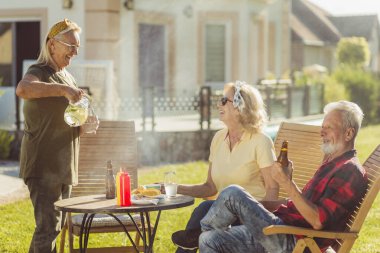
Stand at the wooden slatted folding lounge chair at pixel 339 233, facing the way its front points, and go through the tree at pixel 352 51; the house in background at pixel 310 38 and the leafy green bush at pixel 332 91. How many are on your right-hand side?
3

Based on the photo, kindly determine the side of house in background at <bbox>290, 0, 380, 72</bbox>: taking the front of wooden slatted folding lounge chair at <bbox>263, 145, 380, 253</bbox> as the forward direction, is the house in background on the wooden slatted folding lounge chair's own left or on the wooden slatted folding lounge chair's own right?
on the wooden slatted folding lounge chair's own right

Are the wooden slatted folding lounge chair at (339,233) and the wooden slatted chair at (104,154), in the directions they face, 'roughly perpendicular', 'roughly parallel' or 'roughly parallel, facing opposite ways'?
roughly perpendicular

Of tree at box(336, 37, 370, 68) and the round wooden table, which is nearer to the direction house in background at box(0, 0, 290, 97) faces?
the round wooden table

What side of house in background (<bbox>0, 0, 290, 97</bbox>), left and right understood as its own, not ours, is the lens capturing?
front

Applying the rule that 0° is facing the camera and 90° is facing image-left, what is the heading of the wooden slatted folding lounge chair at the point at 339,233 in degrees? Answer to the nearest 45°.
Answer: approximately 90°

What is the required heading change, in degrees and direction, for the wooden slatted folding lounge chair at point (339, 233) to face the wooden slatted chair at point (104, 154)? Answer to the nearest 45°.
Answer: approximately 45° to its right

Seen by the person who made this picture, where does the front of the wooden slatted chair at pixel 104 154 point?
facing the viewer

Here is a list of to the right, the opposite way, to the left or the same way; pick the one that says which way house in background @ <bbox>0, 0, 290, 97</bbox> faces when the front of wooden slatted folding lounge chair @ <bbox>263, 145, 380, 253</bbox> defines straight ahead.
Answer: to the left

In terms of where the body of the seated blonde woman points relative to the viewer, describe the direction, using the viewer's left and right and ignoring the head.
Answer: facing the viewer and to the left of the viewer

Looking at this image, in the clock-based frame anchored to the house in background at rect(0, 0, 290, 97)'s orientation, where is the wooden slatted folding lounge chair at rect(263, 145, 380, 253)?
The wooden slatted folding lounge chair is roughly at 12 o'clock from the house in background.

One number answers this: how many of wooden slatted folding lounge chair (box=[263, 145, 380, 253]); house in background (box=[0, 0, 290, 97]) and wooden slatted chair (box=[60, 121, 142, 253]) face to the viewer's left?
1

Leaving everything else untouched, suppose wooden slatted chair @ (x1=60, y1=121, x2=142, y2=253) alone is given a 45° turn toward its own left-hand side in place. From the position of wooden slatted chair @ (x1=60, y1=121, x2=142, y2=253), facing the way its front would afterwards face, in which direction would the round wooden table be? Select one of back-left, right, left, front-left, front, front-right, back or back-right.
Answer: front-right
